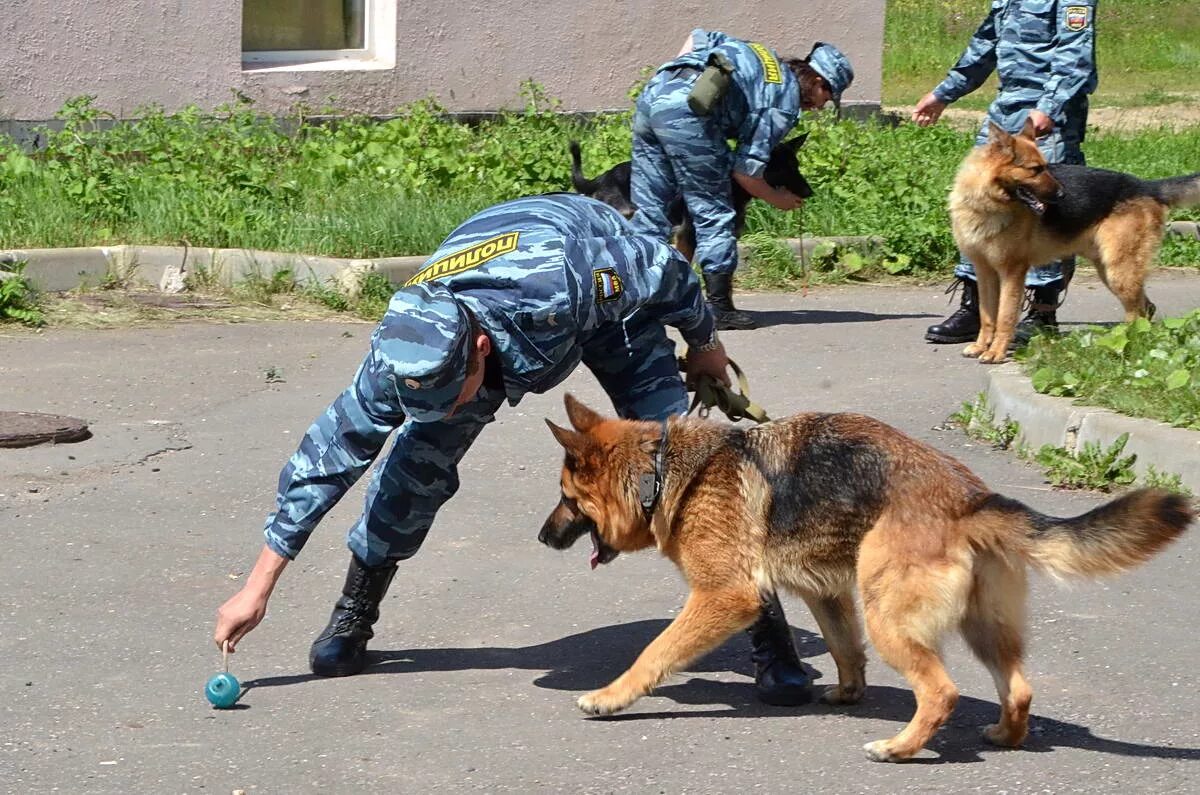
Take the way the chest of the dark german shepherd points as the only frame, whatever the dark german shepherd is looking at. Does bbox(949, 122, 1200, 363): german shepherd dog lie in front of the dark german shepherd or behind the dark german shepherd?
in front

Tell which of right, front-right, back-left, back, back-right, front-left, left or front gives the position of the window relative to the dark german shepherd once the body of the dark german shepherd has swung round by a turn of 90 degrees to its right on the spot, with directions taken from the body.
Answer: back-right

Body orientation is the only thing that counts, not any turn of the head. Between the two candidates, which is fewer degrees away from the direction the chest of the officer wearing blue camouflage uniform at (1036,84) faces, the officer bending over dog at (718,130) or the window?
the officer bending over dog

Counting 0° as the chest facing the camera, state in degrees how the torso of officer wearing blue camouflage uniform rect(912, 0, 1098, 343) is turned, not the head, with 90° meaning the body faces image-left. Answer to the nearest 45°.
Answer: approximately 45°

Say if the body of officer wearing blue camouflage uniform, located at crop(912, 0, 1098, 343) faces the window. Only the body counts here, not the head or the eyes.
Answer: no

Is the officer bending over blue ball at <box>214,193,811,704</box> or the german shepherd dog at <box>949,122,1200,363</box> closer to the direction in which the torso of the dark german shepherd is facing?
the german shepherd dog

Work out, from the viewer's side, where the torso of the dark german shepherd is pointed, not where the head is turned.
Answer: to the viewer's right

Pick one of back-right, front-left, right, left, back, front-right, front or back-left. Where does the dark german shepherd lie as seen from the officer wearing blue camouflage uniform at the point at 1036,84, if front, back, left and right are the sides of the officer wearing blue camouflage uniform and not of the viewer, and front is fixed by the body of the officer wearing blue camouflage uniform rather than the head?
front-right

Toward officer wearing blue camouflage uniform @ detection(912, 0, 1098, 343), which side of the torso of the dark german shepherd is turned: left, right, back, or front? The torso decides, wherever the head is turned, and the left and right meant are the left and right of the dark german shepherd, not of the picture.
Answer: front

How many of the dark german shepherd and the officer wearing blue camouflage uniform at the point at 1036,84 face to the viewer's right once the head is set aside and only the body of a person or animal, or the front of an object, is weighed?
1

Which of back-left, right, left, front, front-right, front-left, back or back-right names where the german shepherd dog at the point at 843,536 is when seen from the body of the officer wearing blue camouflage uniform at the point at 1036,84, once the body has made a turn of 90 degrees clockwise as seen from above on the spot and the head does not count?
back-left

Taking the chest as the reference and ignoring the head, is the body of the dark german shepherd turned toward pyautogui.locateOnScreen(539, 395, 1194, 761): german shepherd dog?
no
